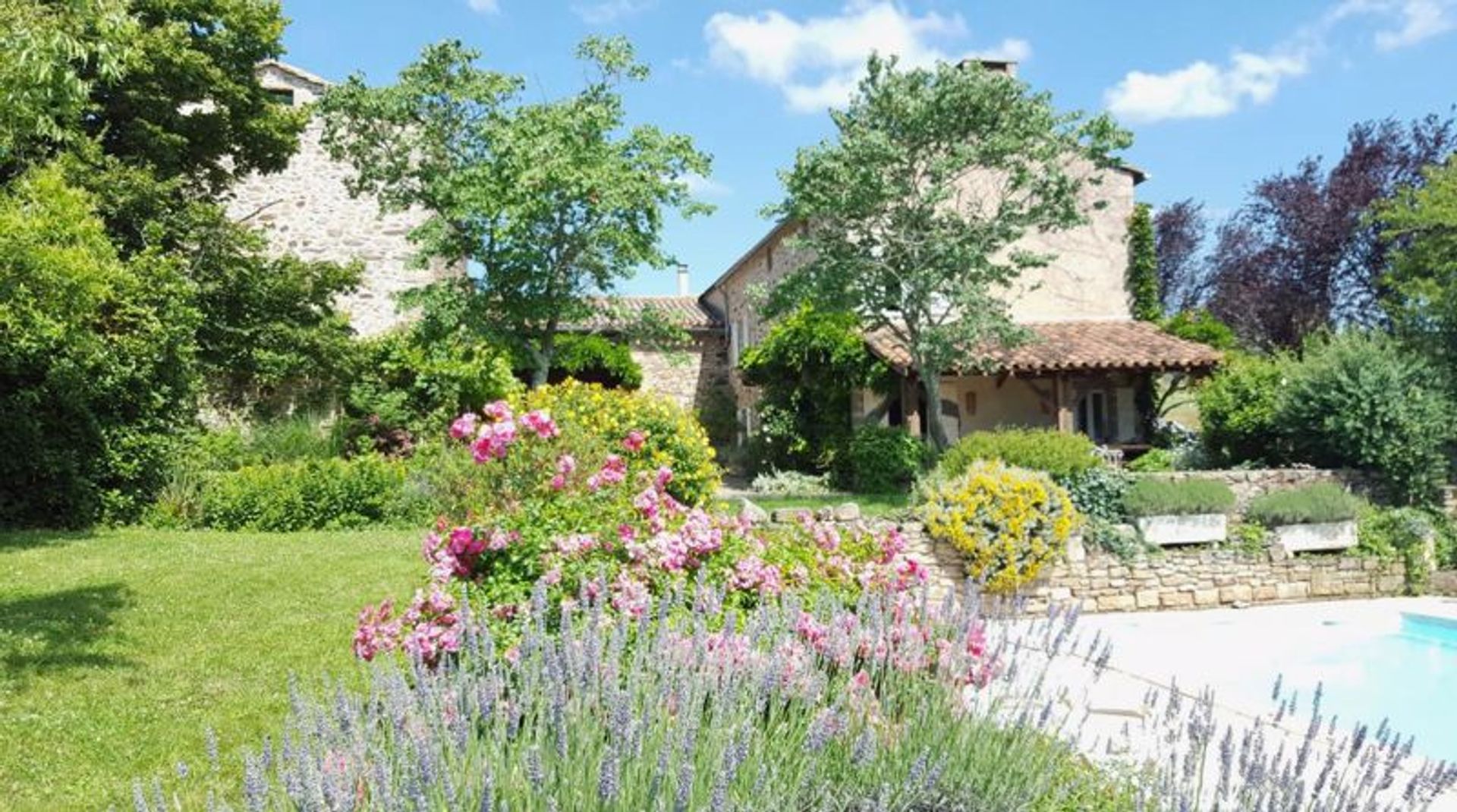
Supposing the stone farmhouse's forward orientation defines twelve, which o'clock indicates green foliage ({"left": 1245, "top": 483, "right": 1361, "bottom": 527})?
The green foliage is roughly at 12 o'clock from the stone farmhouse.

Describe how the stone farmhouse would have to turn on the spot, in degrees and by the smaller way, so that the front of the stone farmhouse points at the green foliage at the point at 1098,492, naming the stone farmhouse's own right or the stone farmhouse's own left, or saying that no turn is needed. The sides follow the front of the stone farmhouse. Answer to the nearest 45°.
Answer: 0° — it already faces it

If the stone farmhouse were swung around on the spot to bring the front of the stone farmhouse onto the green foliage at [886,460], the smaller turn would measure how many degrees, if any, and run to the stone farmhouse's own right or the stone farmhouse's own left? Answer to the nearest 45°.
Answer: approximately 45° to the stone farmhouse's own right

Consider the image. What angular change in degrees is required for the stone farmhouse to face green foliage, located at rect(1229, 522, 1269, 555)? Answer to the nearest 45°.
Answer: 0° — it already faces it

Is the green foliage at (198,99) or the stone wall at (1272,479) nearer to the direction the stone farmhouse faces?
the stone wall

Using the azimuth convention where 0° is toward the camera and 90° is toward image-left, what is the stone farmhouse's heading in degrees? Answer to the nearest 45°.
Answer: approximately 0°
